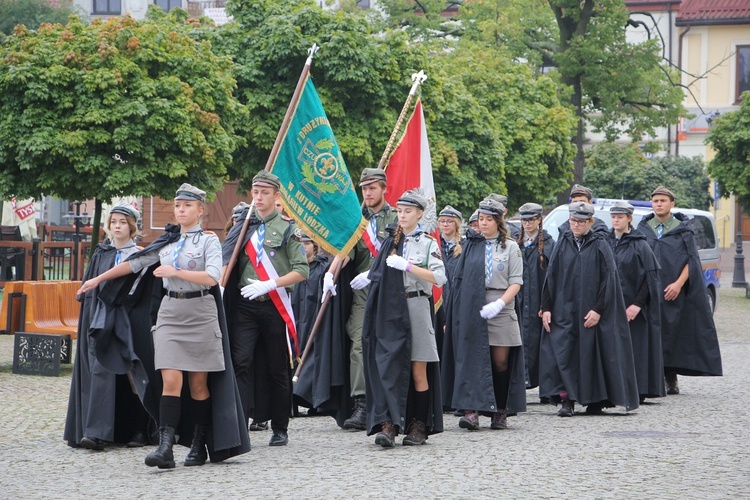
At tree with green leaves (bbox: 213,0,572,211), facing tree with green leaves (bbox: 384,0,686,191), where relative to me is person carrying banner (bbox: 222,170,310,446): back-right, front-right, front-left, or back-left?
back-right

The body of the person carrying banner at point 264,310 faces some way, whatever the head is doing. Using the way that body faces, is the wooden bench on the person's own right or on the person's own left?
on the person's own right

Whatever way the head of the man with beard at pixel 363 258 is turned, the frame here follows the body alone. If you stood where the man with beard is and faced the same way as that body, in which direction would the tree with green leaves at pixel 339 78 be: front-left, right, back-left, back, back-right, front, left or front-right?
back-right

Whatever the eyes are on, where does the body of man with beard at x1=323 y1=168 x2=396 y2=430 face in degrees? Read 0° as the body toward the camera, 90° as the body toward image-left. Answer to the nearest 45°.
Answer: approximately 45°
